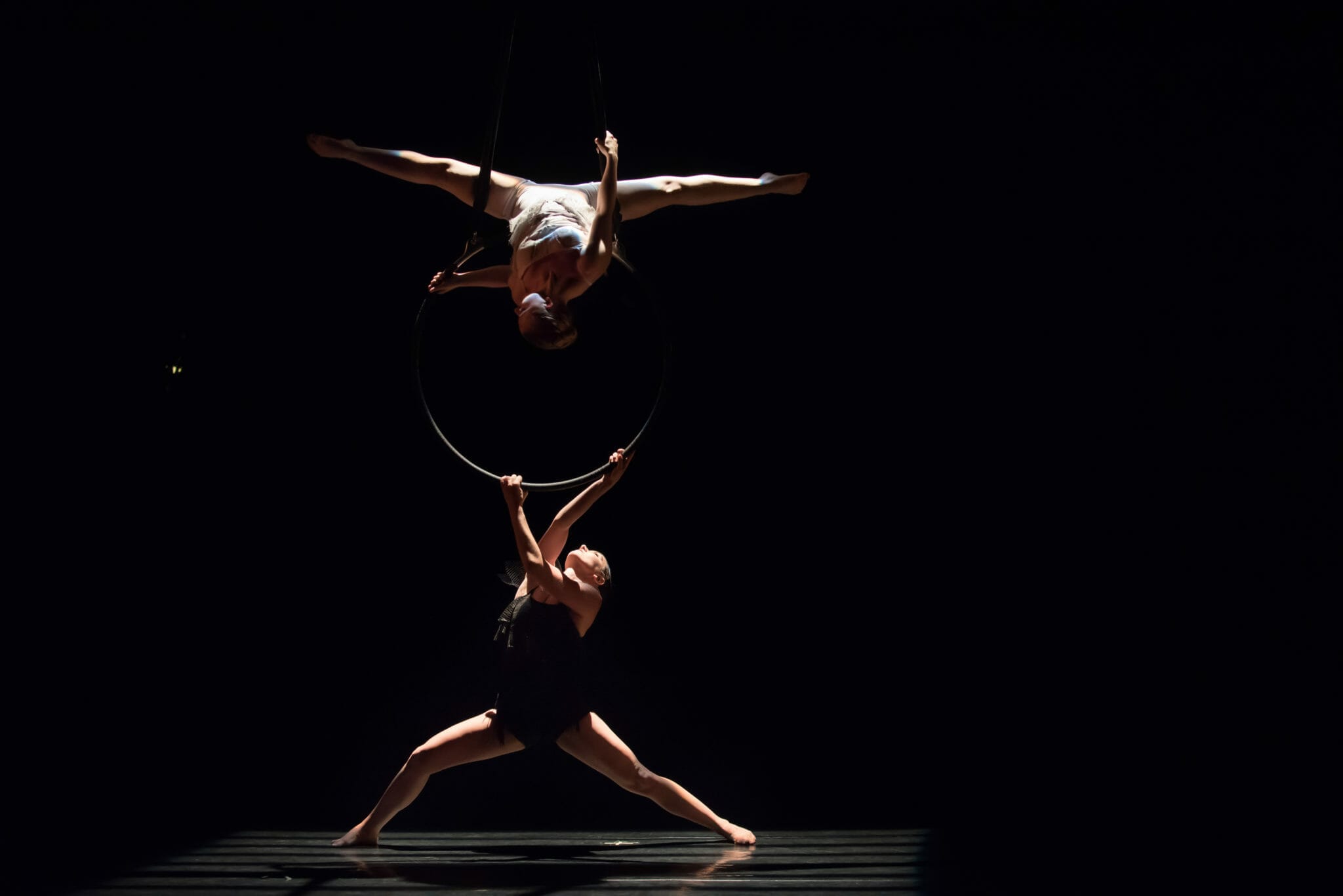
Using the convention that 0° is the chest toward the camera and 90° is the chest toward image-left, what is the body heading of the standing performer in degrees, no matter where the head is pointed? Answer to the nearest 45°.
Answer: approximately 45°
